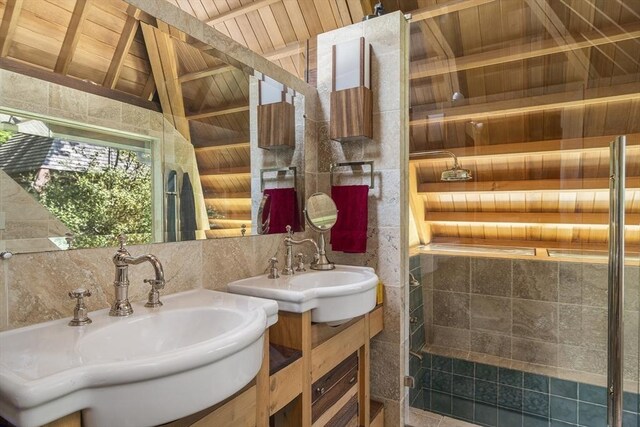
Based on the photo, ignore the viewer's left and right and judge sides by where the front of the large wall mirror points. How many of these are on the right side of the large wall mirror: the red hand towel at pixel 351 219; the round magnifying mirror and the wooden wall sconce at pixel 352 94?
0

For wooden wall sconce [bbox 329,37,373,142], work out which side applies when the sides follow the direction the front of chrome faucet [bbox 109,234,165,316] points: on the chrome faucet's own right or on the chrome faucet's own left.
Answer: on the chrome faucet's own left

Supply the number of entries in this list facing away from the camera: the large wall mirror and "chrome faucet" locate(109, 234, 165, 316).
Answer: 0

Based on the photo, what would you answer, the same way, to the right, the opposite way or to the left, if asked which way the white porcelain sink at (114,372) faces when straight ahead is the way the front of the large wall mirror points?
the same way

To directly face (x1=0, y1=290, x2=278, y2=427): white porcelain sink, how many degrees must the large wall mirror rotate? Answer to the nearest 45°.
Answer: approximately 45° to its right

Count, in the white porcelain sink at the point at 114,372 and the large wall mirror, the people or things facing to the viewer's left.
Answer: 0

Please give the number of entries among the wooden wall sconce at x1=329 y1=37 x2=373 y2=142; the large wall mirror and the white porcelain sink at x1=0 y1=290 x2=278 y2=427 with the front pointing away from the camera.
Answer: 0

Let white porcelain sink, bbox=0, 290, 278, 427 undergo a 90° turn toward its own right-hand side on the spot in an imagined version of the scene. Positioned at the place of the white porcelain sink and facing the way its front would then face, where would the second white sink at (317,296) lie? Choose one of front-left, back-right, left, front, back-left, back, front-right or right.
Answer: back

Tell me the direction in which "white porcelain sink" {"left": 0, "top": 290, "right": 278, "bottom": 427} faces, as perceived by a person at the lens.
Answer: facing the viewer and to the right of the viewer

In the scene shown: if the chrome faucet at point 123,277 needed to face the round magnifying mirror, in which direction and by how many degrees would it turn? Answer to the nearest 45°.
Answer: approximately 90° to its left

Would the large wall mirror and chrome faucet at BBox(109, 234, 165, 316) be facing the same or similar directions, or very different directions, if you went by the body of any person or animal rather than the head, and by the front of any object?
same or similar directions

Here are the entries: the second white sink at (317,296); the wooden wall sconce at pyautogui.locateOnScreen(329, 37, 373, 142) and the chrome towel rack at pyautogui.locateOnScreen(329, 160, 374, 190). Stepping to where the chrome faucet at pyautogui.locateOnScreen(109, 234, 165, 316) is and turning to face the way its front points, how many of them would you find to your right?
0
